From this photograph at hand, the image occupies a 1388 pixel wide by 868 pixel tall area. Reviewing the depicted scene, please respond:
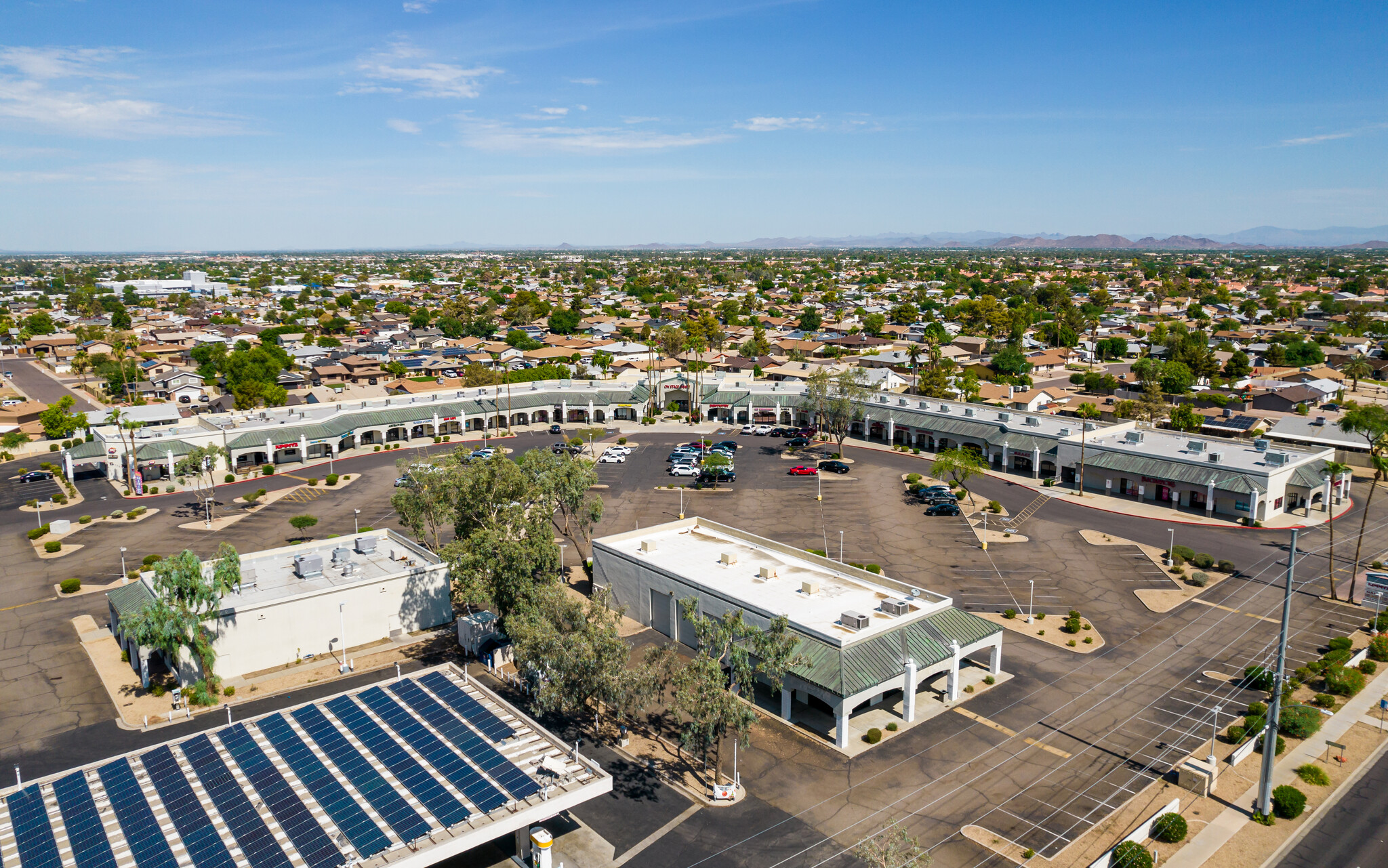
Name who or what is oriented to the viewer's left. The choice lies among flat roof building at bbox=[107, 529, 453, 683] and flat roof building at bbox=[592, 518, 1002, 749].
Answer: flat roof building at bbox=[107, 529, 453, 683]

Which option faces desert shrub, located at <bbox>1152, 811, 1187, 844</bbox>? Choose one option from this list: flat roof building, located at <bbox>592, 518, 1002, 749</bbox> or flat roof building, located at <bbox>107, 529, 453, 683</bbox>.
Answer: flat roof building, located at <bbox>592, 518, 1002, 749</bbox>

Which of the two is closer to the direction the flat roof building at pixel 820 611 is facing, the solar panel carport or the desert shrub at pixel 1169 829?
the desert shrub

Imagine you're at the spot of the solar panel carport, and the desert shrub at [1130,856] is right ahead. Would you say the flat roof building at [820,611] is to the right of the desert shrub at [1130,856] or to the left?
left

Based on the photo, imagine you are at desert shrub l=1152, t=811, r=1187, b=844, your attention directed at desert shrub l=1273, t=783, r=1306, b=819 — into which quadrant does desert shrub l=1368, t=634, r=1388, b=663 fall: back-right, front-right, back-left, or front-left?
front-left

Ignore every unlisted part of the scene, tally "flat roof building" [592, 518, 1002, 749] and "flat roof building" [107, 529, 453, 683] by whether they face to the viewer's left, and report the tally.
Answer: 1

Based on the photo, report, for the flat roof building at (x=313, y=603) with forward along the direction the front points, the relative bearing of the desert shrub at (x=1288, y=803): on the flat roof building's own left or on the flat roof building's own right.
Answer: on the flat roof building's own left

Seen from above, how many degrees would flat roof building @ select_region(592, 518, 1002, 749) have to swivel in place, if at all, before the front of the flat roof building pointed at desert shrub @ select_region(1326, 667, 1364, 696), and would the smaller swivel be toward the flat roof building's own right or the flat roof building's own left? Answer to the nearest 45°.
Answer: approximately 45° to the flat roof building's own left

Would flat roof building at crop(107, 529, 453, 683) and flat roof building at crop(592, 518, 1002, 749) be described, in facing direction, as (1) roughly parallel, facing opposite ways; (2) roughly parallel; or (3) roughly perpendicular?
roughly perpendicular

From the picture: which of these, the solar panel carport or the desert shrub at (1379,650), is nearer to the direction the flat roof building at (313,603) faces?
the solar panel carport

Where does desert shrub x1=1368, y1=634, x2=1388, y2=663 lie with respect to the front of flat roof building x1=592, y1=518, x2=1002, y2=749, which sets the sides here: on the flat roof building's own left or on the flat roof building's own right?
on the flat roof building's own left

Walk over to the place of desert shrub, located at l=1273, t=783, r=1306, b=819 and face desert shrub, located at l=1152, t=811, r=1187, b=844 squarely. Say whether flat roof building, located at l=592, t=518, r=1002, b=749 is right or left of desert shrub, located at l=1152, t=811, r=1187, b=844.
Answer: right

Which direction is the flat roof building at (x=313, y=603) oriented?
to the viewer's left

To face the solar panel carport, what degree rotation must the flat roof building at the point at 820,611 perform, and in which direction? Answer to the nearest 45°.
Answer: approximately 90° to its right
